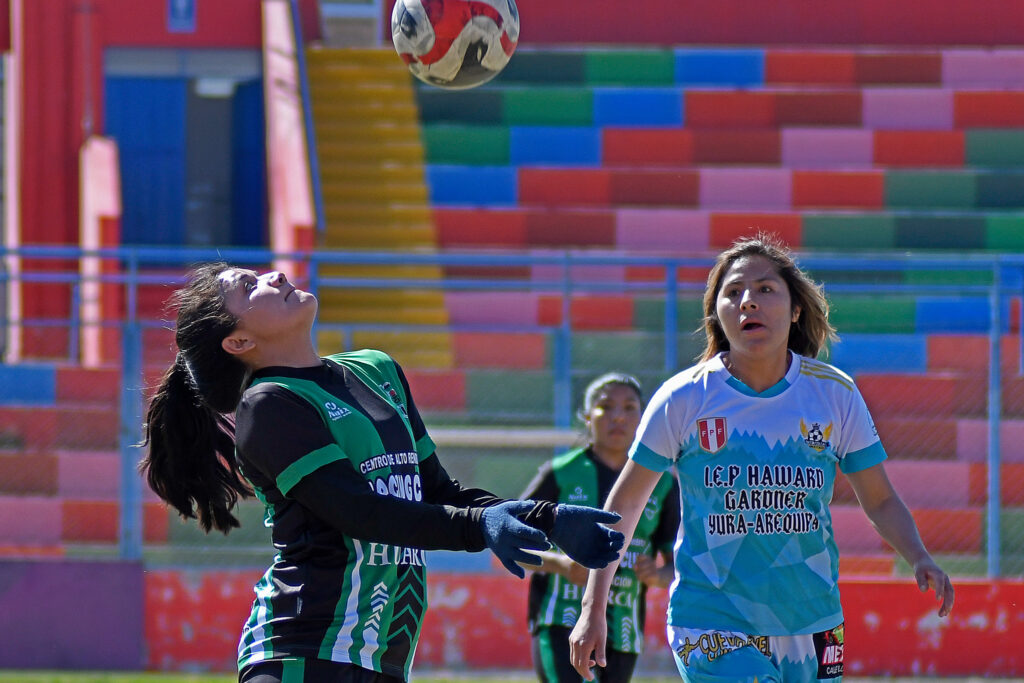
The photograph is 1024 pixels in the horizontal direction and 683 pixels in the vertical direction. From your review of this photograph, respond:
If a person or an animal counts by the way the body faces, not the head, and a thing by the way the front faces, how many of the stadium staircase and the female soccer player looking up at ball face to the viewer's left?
0

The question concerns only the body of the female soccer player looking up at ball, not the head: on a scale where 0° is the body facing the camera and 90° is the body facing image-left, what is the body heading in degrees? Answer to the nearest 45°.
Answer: approximately 315°

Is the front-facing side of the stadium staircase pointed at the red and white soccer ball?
yes

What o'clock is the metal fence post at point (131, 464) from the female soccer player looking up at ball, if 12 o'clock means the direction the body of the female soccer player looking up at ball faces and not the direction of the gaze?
The metal fence post is roughly at 7 o'clock from the female soccer player looking up at ball.

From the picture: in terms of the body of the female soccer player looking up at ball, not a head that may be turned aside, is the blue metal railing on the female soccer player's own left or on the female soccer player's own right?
on the female soccer player's own left

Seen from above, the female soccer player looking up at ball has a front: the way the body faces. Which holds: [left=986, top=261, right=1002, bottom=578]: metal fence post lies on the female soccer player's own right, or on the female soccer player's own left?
on the female soccer player's own left

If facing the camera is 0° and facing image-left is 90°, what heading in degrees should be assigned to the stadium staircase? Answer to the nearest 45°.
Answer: approximately 0°

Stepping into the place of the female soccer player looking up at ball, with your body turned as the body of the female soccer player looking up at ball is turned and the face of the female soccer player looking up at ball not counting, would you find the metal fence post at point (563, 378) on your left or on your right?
on your left

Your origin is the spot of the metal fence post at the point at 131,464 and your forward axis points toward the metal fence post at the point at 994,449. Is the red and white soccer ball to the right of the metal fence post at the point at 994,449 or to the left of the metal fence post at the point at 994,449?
right
